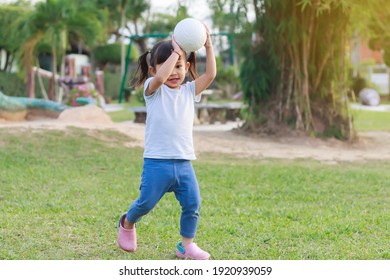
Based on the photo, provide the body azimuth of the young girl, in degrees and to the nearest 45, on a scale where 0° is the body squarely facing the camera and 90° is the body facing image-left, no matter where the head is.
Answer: approximately 315°

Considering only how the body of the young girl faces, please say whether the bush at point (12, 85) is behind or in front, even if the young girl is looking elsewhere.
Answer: behind

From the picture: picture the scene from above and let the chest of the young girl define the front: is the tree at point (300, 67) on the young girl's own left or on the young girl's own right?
on the young girl's own left

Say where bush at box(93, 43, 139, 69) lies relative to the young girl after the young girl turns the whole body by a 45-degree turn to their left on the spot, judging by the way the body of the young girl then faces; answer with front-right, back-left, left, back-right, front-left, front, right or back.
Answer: left

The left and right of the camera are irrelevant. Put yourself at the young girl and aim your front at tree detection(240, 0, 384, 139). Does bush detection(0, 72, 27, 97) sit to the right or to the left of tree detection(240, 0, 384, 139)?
left
